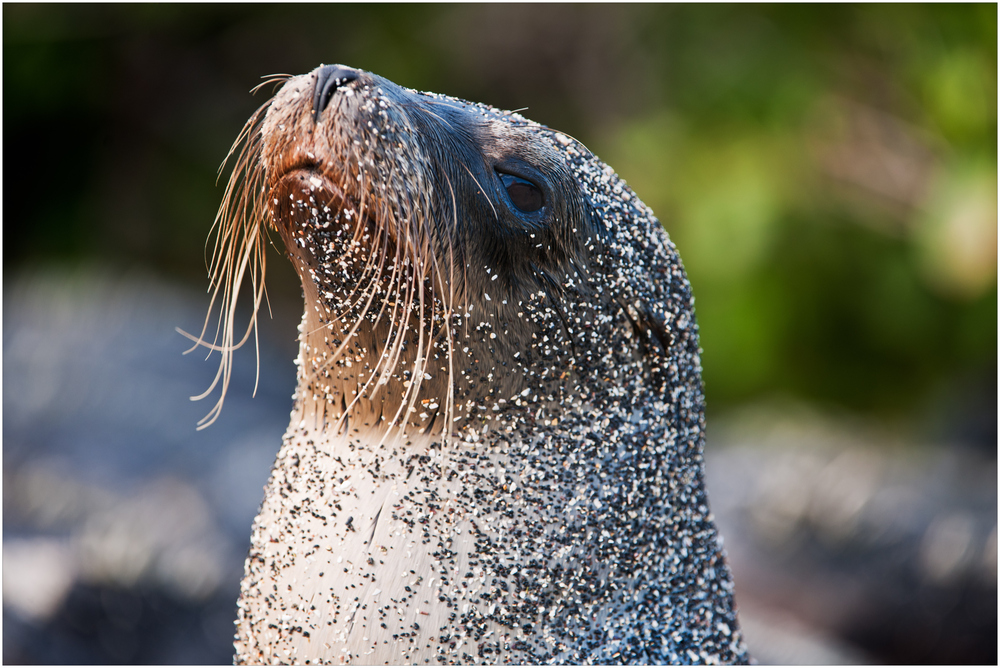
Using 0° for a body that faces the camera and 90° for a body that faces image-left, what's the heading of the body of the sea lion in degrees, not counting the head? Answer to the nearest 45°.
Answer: approximately 45°
